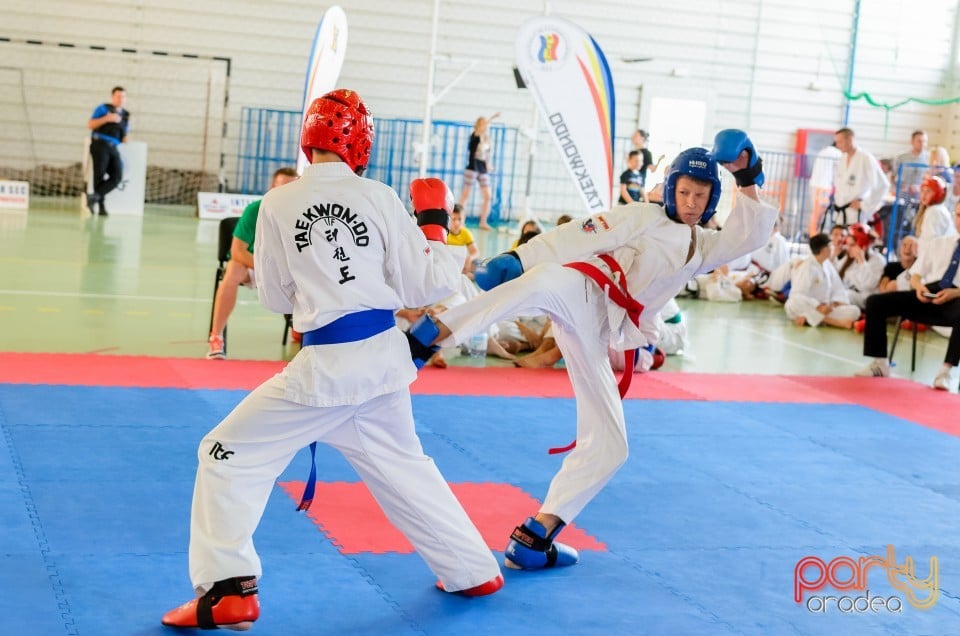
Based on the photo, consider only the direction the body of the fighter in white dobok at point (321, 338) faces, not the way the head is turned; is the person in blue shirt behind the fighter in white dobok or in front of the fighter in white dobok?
in front

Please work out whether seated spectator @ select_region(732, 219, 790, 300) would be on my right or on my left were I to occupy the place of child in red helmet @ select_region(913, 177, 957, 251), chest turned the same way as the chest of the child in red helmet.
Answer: on my right

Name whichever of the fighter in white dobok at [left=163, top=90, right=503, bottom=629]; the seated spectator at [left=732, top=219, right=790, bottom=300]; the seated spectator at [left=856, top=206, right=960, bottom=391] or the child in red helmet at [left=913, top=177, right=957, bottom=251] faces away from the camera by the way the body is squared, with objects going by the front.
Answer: the fighter in white dobok

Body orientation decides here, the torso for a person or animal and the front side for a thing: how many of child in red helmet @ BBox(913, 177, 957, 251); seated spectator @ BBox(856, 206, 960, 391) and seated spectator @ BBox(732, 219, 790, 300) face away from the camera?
0

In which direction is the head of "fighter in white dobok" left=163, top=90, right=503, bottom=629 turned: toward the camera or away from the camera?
away from the camera

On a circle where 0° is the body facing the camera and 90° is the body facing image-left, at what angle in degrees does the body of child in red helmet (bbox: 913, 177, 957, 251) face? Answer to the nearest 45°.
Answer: approximately 45°

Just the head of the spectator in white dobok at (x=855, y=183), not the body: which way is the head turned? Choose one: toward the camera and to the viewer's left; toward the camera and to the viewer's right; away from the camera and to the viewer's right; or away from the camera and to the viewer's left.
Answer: toward the camera and to the viewer's left

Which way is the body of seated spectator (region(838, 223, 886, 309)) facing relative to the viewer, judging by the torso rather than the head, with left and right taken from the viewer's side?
facing the viewer and to the left of the viewer

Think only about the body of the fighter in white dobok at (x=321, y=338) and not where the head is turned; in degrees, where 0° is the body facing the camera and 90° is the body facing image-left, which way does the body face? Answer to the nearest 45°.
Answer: approximately 180°

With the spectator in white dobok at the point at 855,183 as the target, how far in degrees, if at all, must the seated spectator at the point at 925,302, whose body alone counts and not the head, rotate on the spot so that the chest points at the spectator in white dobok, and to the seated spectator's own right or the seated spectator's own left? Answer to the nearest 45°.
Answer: approximately 135° to the seated spectator's own right

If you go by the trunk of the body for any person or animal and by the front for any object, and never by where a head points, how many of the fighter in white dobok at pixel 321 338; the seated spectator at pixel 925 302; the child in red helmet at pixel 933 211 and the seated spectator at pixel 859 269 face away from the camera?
1

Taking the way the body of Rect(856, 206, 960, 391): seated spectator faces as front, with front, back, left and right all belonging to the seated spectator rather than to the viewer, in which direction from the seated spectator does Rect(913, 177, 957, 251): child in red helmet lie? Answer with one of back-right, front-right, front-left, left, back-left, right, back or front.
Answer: back-right

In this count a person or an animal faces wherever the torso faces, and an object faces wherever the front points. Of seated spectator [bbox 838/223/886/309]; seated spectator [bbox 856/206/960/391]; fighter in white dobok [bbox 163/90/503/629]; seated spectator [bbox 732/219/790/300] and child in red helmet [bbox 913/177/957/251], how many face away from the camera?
1

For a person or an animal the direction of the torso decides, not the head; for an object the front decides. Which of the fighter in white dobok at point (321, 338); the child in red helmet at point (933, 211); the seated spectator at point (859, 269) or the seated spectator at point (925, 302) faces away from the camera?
the fighter in white dobok
